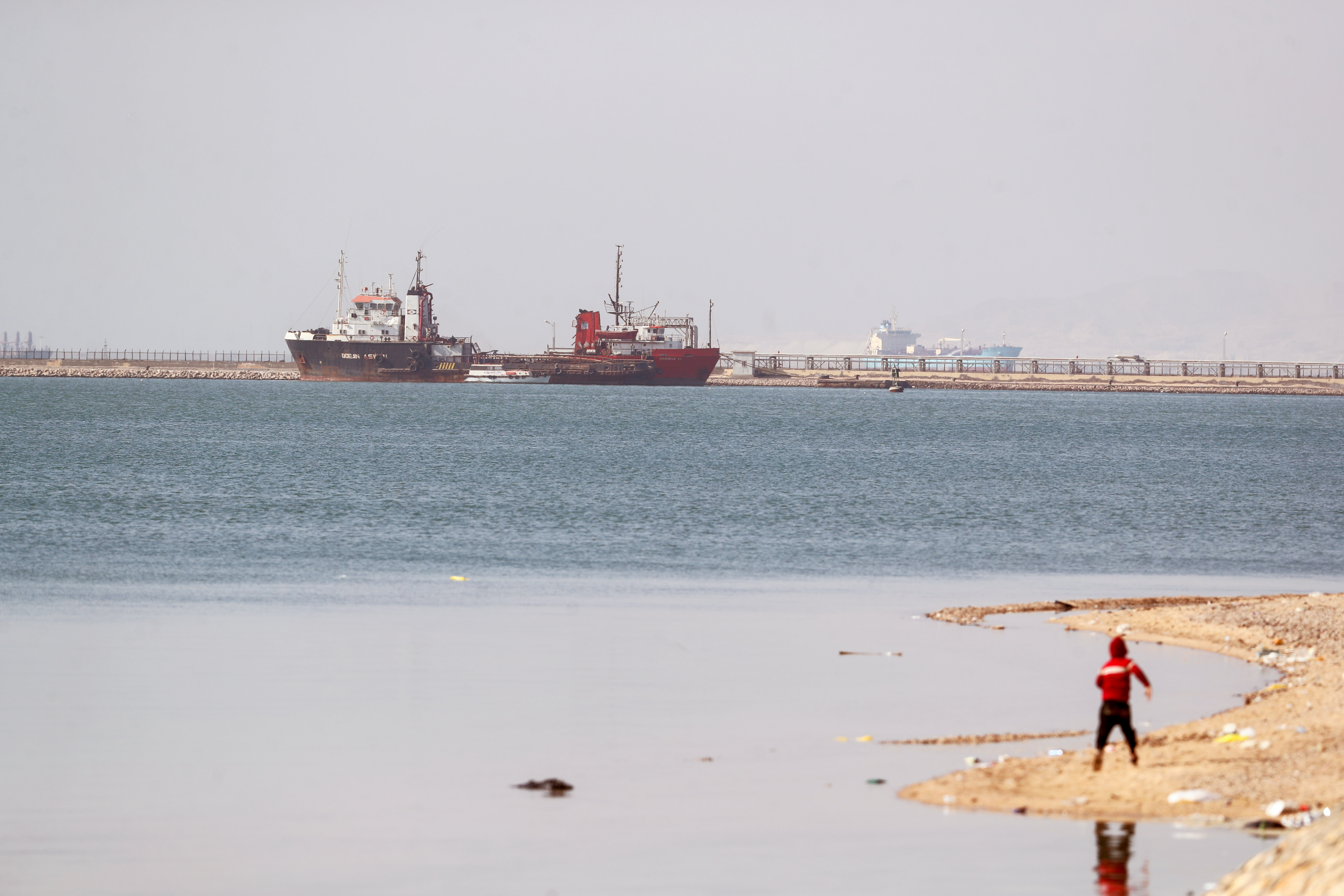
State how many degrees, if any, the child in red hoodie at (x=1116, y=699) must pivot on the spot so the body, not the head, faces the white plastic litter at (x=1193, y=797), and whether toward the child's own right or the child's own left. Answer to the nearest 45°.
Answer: approximately 135° to the child's own right

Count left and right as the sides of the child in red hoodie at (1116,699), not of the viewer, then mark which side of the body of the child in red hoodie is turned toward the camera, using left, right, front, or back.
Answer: back

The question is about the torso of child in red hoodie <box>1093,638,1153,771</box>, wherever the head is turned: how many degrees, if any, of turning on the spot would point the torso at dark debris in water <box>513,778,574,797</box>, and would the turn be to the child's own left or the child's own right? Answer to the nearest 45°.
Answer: approximately 90° to the child's own left
